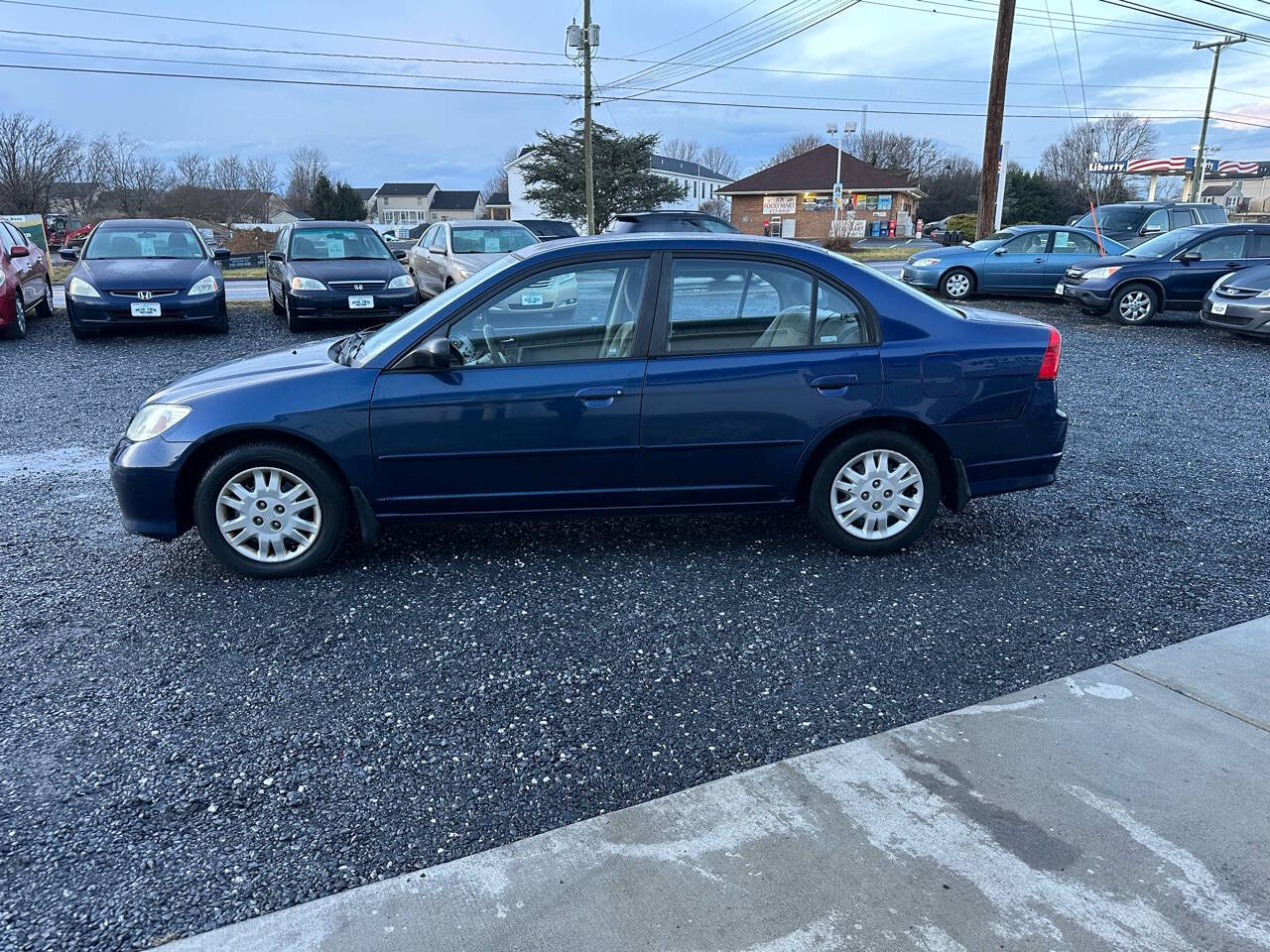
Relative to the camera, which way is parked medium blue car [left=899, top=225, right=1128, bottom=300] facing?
to the viewer's left

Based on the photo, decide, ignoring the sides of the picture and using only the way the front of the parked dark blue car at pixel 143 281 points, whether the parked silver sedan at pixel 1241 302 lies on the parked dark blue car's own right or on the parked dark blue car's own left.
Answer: on the parked dark blue car's own left

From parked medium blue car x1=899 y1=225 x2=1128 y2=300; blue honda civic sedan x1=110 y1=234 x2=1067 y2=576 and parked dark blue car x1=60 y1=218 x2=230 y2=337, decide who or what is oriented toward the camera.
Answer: parked dark blue car x1=60 y1=218 x2=230 y2=337

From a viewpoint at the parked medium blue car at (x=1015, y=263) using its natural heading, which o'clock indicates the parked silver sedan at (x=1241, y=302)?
The parked silver sedan is roughly at 8 o'clock from the parked medium blue car.

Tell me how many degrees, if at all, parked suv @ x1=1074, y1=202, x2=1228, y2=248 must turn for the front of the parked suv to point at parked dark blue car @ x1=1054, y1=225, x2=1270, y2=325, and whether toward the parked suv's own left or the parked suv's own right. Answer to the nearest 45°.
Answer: approximately 45° to the parked suv's own left

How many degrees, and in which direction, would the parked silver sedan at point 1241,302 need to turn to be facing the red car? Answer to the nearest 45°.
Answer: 0° — it already faces it

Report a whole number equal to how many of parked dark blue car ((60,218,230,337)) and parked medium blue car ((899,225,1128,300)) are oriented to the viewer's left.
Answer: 1

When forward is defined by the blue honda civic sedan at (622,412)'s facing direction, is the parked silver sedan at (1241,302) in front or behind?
behind

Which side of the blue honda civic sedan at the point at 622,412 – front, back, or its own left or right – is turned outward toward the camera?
left

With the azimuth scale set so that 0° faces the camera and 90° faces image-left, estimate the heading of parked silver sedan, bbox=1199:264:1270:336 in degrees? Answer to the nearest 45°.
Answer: approximately 45°

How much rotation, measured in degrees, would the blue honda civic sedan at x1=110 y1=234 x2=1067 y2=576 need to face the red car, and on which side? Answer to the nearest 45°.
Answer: approximately 45° to its right

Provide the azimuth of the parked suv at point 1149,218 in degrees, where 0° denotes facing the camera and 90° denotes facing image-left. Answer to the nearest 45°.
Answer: approximately 45°

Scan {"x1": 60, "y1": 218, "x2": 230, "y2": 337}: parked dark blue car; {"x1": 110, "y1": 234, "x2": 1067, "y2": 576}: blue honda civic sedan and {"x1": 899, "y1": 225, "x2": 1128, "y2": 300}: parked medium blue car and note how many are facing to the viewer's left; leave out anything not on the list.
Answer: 2

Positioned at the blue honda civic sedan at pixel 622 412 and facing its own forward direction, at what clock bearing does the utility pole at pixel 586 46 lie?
The utility pole is roughly at 3 o'clock from the blue honda civic sedan.
